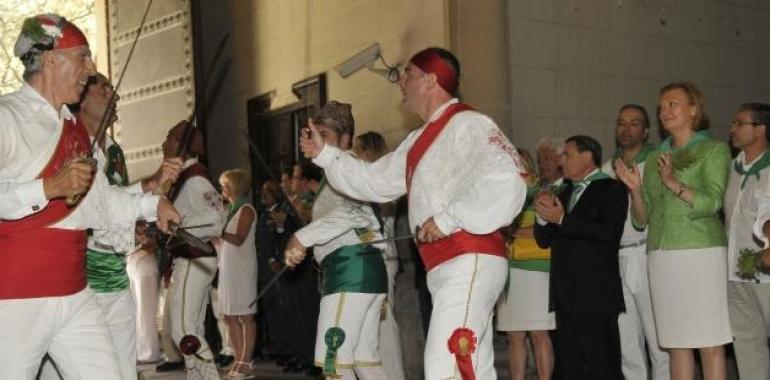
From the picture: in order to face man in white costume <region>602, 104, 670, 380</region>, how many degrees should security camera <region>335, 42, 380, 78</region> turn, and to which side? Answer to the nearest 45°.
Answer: approximately 135° to its left

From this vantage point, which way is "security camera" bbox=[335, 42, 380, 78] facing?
to the viewer's left

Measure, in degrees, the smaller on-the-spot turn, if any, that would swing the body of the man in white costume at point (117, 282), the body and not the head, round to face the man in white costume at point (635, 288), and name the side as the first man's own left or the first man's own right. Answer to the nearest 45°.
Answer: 0° — they already face them

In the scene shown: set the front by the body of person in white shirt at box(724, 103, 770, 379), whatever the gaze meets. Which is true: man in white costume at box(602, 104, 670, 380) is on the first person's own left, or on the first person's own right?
on the first person's own right

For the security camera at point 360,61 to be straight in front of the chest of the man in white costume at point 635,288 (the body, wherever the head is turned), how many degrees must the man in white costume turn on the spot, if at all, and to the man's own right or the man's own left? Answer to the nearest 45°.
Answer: approximately 90° to the man's own right

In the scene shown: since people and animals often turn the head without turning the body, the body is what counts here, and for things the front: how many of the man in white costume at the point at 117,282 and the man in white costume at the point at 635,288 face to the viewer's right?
1

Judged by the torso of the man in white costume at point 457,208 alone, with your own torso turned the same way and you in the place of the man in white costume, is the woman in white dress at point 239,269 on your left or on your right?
on your right

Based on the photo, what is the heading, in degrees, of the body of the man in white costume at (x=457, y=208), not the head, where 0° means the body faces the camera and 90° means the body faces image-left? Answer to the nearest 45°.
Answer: approximately 90°

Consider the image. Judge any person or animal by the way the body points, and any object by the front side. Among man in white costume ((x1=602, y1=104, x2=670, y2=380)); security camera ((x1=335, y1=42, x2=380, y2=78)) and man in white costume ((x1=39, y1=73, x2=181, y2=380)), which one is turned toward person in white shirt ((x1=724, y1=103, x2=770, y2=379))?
man in white costume ((x1=39, y1=73, x2=181, y2=380))

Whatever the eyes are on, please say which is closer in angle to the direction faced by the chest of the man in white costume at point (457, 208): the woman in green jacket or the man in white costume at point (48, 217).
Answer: the man in white costume

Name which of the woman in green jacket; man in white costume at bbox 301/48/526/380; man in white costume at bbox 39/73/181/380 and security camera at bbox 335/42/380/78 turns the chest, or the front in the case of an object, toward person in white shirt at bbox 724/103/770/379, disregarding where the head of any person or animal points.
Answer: man in white costume at bbox 39/73/181/380

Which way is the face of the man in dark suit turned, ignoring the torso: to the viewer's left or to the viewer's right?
to the viewer's left
